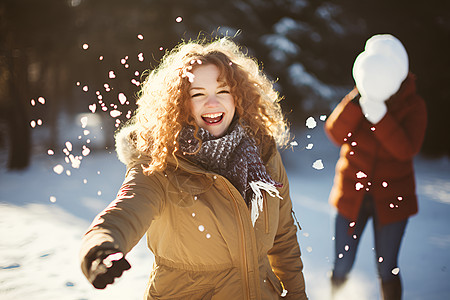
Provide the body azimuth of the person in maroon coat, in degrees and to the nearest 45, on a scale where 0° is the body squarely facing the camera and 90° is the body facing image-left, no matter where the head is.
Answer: approximately 0°

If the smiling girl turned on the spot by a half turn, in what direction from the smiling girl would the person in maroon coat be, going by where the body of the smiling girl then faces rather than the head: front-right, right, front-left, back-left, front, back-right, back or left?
front-right

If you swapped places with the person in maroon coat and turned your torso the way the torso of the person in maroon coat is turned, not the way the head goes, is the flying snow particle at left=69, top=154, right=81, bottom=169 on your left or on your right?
on your right

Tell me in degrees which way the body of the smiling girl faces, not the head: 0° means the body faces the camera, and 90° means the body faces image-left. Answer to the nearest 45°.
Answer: approximately 0°

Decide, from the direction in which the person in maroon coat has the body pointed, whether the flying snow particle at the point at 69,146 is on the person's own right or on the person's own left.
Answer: on the person's own right
